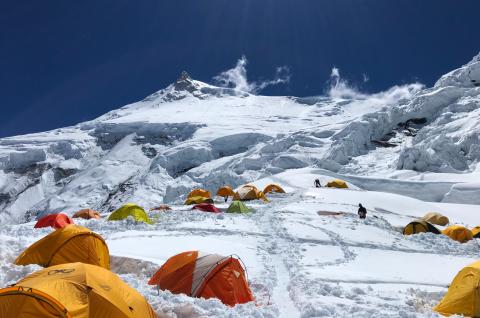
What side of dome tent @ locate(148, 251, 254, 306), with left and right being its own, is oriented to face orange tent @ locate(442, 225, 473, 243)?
left

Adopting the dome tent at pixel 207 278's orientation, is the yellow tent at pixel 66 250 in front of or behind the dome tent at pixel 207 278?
behind

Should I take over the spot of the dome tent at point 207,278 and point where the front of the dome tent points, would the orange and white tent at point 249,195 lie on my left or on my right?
on my left

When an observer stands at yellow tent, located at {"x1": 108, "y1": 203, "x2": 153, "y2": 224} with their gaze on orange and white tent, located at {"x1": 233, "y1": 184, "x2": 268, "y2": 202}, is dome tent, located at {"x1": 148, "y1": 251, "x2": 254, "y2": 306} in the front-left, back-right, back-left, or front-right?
back-right

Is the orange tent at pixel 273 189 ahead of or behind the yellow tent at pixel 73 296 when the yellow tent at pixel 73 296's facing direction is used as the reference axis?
behind

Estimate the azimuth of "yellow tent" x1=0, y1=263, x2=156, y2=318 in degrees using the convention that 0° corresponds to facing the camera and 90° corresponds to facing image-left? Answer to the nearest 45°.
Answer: approximately 45°

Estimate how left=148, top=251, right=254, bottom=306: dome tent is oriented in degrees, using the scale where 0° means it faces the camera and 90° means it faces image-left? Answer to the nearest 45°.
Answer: approximately 315°

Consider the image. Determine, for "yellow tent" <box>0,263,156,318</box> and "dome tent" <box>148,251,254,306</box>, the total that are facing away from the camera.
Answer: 0

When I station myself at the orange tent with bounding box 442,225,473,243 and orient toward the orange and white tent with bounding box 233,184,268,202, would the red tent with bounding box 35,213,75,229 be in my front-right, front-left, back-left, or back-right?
front-left
